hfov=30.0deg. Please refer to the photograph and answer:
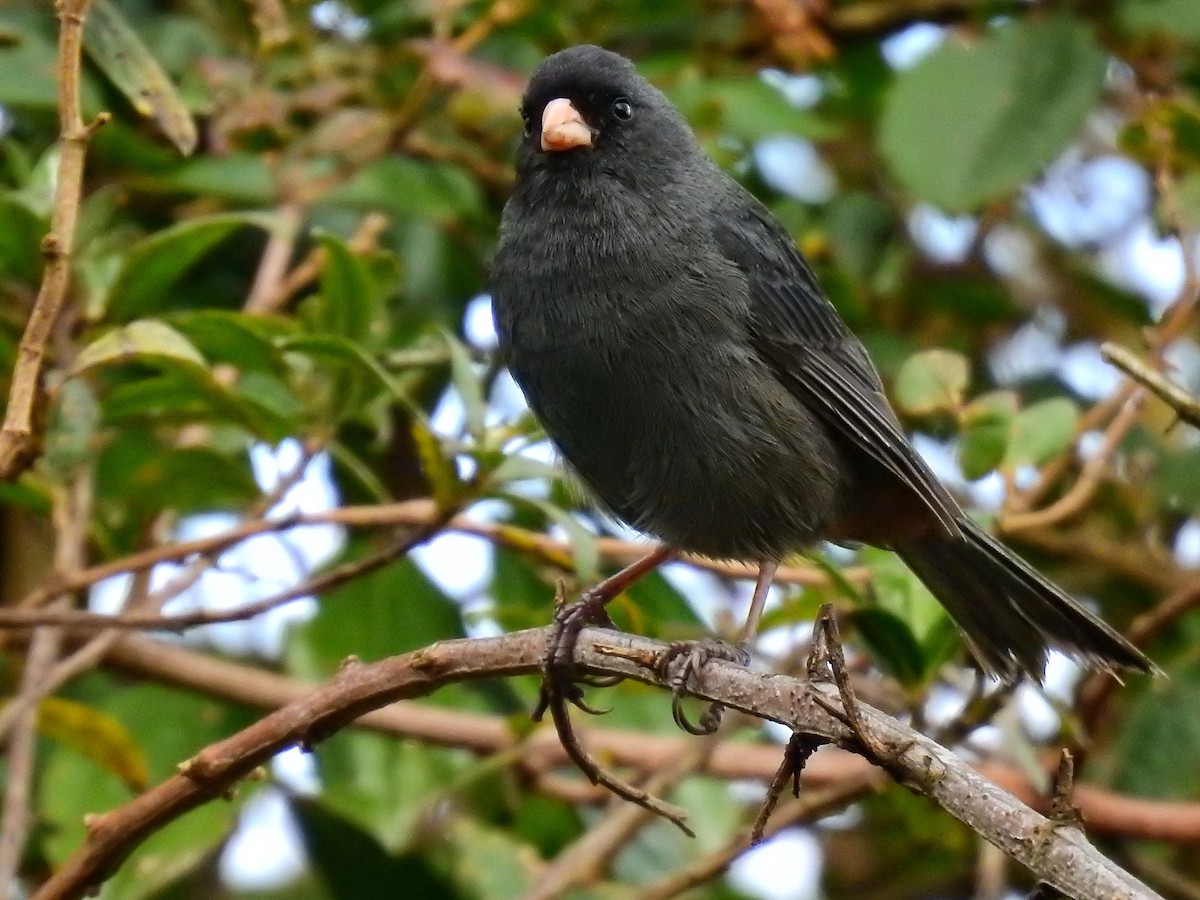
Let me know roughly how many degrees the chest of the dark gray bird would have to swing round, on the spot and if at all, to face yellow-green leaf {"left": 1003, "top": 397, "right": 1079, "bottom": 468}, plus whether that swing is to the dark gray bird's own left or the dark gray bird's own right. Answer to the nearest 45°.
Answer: approximately 135° to the dark gray bird's own left

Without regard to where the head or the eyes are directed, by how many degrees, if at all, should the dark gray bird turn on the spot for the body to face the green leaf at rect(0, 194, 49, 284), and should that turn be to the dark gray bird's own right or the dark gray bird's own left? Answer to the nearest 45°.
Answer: approximately 45° to the dark gray bird's own right

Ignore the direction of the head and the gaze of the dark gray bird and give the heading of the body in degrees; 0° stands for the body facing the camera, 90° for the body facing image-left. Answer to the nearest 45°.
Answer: approximately 45°

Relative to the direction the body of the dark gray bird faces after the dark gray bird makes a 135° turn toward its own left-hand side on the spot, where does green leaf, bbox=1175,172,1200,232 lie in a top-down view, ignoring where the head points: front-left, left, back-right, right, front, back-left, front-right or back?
front-left

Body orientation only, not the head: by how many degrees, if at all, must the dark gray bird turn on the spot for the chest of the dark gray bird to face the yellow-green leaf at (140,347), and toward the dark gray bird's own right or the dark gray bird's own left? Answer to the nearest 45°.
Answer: approximately 90° to the dark gray bird's own right

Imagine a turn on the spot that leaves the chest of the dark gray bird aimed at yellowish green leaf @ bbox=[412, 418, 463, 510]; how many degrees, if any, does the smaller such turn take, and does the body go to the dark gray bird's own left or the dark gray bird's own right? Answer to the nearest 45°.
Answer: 0° — it already faces it

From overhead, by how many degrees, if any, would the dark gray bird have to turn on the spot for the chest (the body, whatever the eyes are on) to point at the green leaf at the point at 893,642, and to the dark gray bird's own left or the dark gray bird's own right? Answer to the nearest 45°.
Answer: approximately 90° to the dark gray bird's own left
